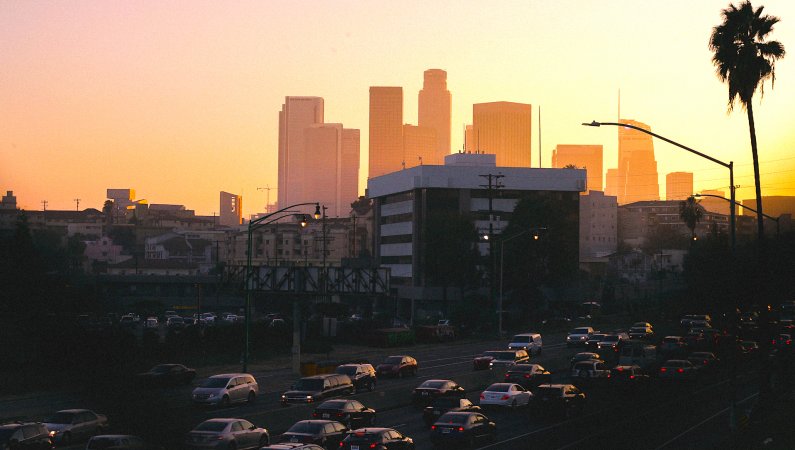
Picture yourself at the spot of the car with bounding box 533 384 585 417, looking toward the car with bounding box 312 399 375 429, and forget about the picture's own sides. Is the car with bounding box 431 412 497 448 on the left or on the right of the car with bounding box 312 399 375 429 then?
left

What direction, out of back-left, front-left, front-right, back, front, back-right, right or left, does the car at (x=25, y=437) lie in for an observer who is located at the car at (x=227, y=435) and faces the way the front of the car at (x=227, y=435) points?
back-left

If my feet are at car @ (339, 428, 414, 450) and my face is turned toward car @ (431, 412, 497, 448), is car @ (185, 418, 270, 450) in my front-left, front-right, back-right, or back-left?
back-left

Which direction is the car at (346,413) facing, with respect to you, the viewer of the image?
facing away from the viewer and to the right of the viewer

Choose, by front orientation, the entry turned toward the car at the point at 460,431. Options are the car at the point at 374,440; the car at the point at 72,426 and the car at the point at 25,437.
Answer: the car at the point at 374,440

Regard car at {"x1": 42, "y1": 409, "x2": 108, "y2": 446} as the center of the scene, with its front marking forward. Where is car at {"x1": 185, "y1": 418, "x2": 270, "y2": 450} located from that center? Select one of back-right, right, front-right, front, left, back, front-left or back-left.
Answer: left

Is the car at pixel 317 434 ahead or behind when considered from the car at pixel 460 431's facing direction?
behind

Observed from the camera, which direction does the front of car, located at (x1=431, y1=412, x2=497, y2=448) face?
facing away from the viewer and to the right of the viewer

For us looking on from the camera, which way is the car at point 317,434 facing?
facing away from the viewer and to the right of the viewer

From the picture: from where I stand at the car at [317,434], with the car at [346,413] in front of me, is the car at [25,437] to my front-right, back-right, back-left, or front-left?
back-left

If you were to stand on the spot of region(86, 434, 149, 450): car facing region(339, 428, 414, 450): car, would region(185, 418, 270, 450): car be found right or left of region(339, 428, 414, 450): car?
left
